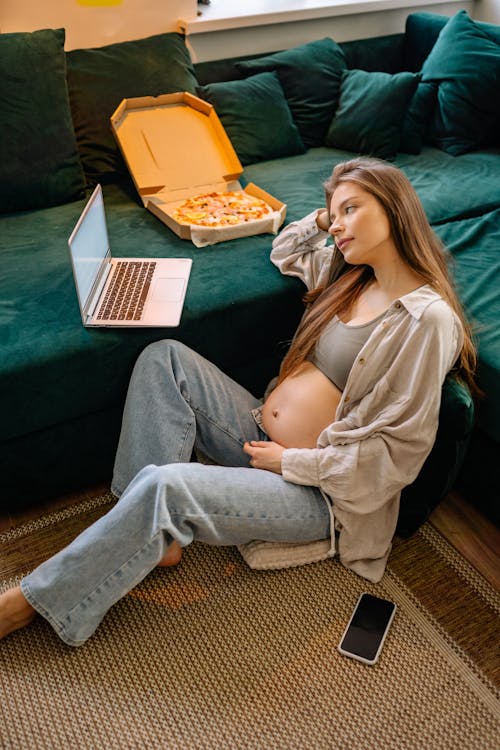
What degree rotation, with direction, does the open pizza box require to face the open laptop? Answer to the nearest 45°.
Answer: approximately 45° to its right

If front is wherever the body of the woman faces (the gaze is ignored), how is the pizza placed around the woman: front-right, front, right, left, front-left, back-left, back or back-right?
back-right

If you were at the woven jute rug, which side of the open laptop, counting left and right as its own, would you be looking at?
right

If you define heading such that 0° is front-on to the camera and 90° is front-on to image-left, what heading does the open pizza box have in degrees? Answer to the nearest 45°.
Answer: approximately 315°

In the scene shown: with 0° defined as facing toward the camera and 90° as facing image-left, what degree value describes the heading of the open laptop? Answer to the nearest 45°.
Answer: approximately 270°

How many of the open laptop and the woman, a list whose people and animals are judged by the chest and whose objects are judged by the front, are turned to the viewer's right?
1
